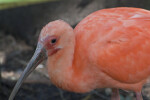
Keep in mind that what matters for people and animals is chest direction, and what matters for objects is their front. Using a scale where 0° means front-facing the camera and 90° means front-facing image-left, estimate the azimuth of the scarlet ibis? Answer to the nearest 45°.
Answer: approximately 90°
